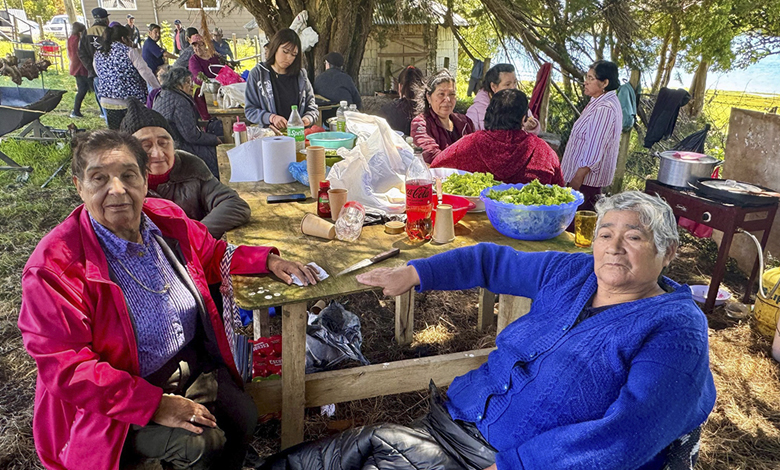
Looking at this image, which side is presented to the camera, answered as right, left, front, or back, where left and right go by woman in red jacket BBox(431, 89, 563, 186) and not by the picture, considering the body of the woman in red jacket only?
back

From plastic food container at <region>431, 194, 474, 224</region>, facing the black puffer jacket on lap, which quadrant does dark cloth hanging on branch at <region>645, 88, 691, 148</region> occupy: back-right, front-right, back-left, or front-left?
back-left

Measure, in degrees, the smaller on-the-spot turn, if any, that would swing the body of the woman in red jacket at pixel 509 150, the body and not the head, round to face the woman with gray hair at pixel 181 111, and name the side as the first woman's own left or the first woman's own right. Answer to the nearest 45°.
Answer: approximately 90° to the first woman's own left

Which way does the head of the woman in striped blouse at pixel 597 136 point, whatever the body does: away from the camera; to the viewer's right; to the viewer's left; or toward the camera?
to the viewer's left

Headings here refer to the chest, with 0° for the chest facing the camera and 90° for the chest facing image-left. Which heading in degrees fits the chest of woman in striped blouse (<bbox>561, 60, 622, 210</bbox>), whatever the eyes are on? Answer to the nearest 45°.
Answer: approximately 90°

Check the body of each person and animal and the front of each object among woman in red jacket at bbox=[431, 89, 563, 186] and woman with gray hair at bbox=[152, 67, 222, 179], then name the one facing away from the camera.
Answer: the woman in red jacket

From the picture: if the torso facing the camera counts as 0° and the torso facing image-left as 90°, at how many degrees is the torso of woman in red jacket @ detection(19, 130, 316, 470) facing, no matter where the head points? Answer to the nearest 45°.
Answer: approximately 315°

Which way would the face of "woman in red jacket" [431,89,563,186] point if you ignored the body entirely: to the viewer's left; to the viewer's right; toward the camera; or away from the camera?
away from the camera

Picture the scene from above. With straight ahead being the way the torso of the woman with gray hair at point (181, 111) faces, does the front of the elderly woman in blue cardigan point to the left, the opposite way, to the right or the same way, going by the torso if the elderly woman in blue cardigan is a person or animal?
the opposite way

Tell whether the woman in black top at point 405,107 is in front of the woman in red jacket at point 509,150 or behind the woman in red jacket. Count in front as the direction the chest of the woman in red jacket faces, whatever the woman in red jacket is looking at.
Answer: in front

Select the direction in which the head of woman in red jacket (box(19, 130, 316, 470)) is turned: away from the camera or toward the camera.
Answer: toward the camera

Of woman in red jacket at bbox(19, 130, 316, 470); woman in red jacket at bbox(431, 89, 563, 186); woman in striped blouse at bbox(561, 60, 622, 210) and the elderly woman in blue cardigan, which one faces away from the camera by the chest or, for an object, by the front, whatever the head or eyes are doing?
woman in red jacket at bbox(431, 89, 563, 186)

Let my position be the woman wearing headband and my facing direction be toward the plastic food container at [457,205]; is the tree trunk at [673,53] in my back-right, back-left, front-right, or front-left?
back-left

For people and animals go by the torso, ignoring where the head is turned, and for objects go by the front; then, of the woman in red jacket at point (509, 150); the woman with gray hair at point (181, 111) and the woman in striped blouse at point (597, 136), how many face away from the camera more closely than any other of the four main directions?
1

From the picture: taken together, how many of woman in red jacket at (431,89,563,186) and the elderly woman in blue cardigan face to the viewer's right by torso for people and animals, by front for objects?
0
